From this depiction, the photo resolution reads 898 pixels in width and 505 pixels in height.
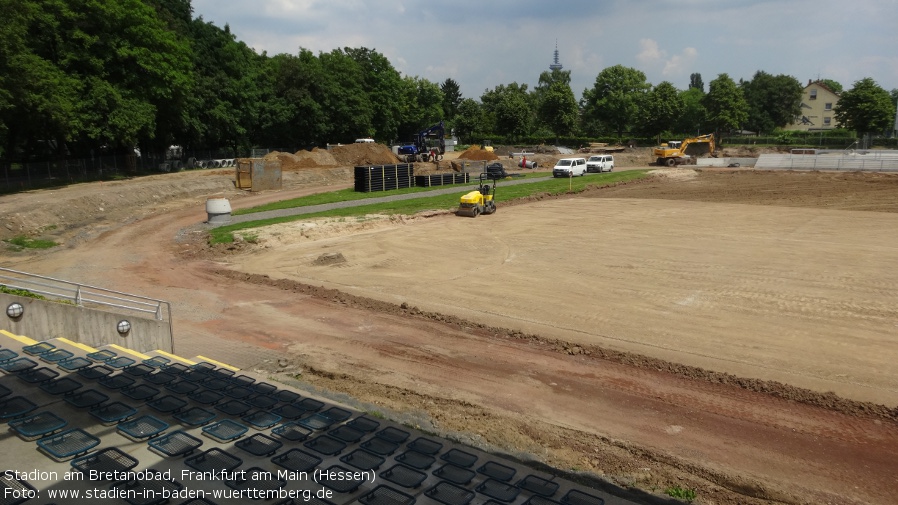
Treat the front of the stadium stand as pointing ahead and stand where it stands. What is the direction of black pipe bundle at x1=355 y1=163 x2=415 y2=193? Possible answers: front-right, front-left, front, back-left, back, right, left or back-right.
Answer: front-left

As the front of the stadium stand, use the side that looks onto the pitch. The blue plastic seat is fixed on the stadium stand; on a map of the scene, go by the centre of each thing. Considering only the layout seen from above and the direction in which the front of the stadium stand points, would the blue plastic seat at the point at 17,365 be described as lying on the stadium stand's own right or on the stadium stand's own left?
on the stadium stand's own left

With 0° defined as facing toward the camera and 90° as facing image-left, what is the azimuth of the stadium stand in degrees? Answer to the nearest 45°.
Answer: approximately 225°

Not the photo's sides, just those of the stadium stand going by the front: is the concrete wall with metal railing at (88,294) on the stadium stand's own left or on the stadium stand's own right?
on the stadium stand's own left

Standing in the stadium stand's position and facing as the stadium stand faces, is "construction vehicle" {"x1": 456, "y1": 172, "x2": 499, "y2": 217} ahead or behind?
ahead

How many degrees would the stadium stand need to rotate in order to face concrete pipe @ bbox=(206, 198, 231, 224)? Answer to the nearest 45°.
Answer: approximately 45° to its left

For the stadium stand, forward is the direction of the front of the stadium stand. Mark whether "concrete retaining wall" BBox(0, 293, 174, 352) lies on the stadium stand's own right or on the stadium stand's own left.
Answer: on the stadium stand's own left

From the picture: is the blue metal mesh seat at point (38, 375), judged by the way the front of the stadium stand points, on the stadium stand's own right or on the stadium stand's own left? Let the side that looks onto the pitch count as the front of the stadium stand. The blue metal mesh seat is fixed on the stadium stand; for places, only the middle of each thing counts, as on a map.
on the stadium stand's own left

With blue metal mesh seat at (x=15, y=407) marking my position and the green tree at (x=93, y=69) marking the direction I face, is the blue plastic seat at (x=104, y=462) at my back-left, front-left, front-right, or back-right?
back-right

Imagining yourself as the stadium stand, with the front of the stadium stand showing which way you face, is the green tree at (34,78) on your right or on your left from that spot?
on your left

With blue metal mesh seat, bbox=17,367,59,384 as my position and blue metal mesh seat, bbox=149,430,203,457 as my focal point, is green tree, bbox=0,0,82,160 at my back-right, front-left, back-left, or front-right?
back-left
